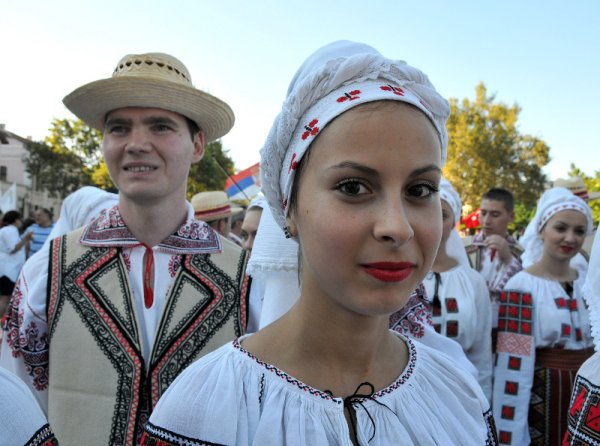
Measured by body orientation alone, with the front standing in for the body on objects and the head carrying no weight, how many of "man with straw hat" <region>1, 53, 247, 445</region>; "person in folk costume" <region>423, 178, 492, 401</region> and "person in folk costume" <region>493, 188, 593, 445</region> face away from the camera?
0

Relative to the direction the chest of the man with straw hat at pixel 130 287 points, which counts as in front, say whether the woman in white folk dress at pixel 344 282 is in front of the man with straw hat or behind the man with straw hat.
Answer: in front

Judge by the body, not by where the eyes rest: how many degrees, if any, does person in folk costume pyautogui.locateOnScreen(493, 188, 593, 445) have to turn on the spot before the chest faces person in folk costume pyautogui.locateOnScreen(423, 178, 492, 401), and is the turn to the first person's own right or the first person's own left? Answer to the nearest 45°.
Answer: approximately 90° to the first person's own right

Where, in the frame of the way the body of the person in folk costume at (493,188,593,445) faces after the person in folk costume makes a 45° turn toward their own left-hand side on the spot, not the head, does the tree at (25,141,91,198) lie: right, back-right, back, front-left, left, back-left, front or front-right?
back-left

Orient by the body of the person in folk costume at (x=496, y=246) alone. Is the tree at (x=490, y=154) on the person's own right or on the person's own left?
on the person's own right

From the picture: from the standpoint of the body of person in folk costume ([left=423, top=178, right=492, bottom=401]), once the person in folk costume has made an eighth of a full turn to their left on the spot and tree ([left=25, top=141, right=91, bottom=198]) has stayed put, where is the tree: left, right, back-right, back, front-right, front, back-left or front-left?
back-right

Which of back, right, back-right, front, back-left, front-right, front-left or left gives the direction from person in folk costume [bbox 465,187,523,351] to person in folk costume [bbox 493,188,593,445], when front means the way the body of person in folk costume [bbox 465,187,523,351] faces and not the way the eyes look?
front-left

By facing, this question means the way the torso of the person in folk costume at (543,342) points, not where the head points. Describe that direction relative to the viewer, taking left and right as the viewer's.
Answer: facing the viewer and to the right of the viewer

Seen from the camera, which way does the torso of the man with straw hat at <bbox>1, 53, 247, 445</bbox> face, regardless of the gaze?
toward the camera

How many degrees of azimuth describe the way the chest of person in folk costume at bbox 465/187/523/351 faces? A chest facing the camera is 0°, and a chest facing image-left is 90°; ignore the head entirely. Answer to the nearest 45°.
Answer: approximately 45°

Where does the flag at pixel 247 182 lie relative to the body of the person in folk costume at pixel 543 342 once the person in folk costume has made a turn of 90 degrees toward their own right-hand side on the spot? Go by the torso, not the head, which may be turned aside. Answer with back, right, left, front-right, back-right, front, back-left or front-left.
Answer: right

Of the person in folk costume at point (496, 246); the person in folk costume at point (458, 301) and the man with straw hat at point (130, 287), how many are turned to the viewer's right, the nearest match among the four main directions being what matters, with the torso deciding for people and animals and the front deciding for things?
0

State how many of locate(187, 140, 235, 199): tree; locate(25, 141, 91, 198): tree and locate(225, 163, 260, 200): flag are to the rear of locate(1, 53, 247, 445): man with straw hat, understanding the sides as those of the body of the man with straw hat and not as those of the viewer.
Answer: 3

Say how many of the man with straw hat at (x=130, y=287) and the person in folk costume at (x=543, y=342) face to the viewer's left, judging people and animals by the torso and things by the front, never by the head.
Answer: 0
